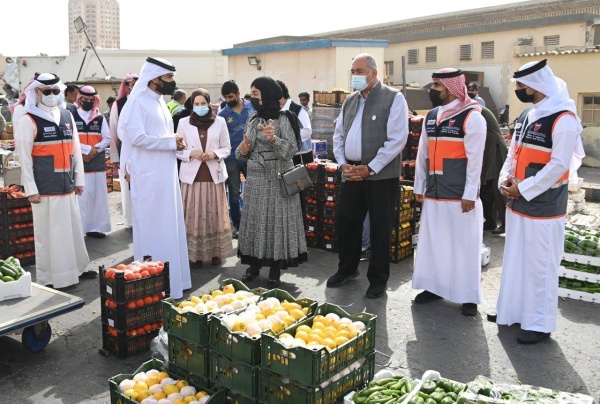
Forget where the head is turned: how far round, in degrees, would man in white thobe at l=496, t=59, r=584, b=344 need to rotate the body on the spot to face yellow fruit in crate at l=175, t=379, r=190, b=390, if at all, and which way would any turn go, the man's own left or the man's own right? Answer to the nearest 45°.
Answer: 0° — they already face it

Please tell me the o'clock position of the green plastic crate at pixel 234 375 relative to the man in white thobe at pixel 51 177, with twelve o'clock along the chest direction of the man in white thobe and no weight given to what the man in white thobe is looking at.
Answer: The green plastic crate is roughly at 1 o'clock from the man in white thobe.

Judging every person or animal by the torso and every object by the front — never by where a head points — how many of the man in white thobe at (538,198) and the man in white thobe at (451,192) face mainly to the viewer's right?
0

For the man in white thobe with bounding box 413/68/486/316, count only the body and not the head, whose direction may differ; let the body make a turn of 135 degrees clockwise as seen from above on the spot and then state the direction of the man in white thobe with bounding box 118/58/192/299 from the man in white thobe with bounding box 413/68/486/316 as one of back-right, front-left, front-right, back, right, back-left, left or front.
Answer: left

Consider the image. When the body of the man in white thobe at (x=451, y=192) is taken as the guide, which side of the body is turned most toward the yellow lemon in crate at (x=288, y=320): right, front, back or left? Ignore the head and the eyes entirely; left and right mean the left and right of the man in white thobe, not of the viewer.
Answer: front

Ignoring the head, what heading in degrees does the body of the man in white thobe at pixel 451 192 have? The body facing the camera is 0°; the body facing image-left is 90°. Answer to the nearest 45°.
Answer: approximately 45°

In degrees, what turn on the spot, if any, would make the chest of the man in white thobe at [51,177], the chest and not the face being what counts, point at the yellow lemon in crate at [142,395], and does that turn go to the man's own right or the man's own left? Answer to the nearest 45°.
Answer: approximately 45° to the man's own right
